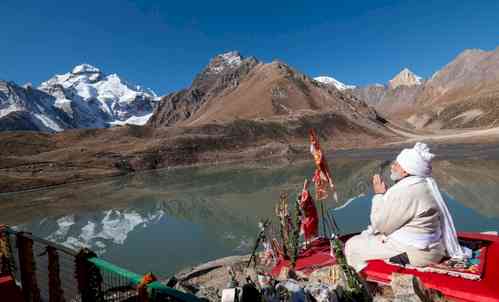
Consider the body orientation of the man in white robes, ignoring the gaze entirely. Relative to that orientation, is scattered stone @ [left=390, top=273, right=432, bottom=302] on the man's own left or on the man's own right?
on the man's own left

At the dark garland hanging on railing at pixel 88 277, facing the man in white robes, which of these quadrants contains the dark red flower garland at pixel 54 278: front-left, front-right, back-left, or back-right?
back-left

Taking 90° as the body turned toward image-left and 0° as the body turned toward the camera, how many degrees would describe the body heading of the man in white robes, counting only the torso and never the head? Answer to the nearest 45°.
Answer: approximately 90°

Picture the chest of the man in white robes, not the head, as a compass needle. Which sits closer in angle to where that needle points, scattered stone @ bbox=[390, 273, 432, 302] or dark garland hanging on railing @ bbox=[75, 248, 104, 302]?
the dark garland hanging on railing
